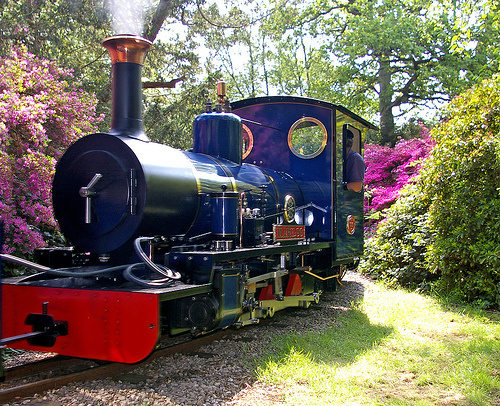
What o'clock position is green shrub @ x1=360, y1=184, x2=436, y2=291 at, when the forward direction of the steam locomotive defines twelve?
The green shrub is roughly at 6 o'clock from the steam locomotive.

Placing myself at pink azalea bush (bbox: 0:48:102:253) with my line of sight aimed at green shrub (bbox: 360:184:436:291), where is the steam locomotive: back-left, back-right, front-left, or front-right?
front-right

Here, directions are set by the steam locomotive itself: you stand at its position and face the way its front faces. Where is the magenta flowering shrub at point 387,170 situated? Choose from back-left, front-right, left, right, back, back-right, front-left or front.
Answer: back

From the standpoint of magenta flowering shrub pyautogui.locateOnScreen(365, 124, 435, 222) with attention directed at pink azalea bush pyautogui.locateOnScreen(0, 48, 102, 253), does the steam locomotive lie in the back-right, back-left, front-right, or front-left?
front-left

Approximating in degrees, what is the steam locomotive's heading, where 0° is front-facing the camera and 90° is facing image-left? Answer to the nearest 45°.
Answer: approximately 45°
